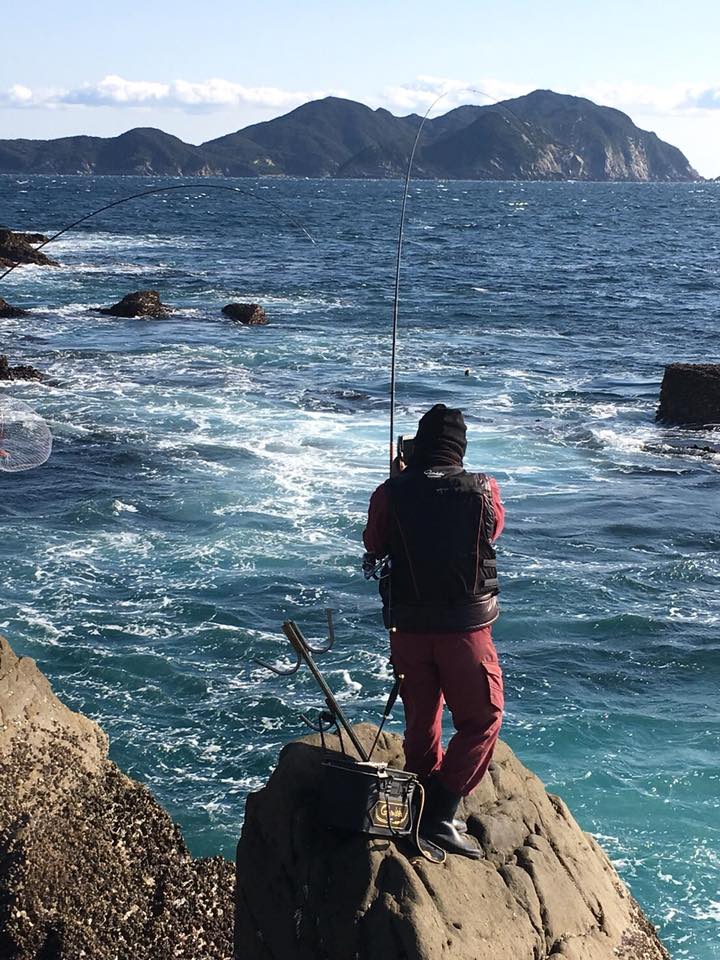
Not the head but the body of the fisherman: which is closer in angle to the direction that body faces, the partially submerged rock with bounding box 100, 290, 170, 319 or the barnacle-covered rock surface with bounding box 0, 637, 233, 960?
the partially submerged rock

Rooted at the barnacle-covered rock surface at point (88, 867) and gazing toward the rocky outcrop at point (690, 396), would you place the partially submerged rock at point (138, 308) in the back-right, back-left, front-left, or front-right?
front-left

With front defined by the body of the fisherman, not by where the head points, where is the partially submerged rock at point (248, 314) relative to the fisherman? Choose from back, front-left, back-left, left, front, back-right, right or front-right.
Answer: front

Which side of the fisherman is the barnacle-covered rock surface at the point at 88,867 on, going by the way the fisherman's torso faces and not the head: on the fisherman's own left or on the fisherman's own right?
on the fisherman's own left

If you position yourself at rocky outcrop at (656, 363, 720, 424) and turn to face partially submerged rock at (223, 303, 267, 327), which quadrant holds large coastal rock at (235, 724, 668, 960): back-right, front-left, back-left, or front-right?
back-left

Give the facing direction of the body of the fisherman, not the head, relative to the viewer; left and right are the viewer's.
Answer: facing away from the viewer

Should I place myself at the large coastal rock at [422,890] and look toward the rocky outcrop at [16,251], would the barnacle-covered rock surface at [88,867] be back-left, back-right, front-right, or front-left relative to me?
front-left

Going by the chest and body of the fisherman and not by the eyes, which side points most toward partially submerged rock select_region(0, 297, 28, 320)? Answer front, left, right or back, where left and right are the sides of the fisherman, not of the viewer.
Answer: front
